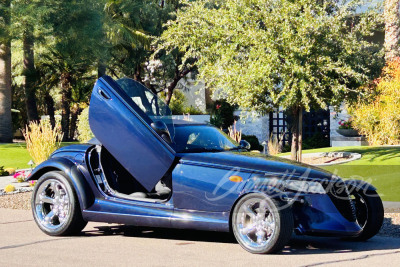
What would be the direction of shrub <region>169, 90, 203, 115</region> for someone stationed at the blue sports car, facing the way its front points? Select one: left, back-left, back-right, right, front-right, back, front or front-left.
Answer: back-left

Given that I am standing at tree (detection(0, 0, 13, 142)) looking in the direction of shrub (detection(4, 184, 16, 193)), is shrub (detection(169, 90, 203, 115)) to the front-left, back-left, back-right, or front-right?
back-left

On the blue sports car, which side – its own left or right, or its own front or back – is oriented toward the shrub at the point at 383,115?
left

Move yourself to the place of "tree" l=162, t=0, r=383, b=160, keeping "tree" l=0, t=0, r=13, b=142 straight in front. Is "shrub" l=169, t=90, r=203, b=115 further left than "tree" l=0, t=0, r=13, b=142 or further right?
right

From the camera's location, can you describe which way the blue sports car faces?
facing the viewer and to the right of the viewer

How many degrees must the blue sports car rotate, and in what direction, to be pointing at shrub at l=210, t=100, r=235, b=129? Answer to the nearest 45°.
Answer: approximately 135° to its left

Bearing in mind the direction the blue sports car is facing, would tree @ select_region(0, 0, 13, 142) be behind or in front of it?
behind

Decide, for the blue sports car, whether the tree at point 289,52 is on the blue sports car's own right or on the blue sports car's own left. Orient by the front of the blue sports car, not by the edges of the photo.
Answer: on the blue sports car's own left

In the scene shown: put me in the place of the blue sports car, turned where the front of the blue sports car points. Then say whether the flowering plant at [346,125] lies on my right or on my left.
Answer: on my left

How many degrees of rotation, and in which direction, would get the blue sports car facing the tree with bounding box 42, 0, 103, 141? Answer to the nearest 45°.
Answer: approximately 135° to its left
